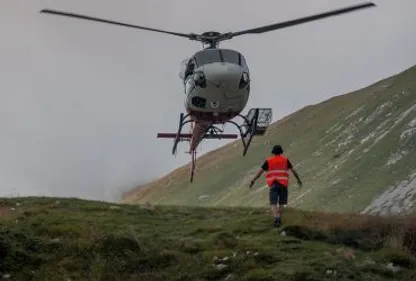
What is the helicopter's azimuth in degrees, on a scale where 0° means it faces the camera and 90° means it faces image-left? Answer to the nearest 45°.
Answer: approximately 0°
